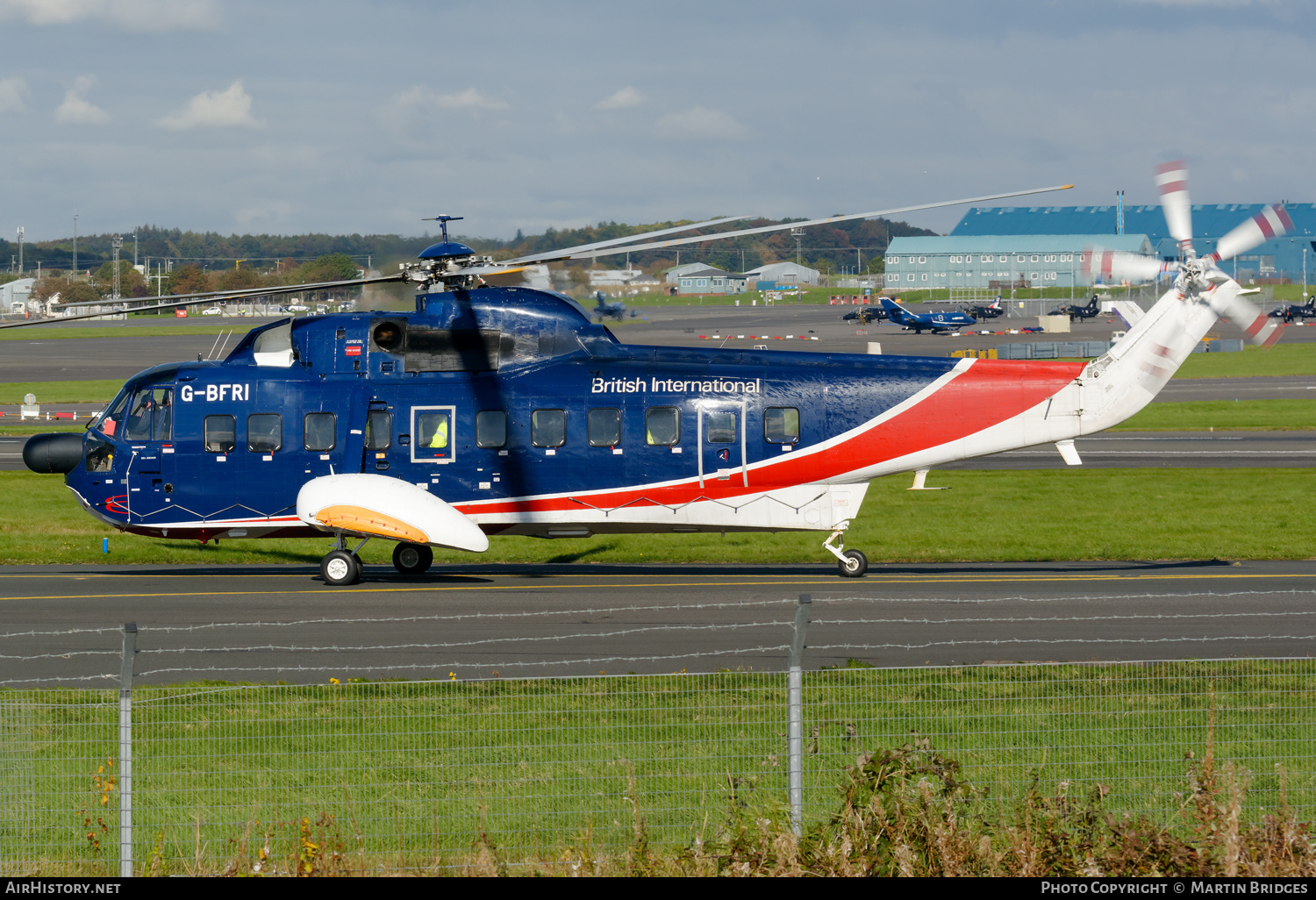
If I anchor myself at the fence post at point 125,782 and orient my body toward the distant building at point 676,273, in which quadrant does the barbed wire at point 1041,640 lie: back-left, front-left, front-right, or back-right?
front-right

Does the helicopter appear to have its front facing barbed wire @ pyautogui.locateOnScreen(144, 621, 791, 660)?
no

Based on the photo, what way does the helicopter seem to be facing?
to the viewer's left

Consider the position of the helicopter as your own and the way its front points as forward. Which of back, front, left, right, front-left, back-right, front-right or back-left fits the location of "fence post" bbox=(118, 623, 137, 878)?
left

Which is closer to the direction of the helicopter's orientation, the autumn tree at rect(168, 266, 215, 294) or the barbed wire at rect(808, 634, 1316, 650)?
the autumn tree

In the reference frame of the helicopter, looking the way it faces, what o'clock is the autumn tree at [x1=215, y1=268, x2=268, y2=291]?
The autumn tree is roughly at 2 o'clock from the helicopter.

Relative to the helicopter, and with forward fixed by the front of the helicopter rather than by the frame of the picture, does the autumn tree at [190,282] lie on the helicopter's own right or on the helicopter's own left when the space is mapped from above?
on the helicopter's own right

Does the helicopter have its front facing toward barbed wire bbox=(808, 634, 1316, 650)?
no

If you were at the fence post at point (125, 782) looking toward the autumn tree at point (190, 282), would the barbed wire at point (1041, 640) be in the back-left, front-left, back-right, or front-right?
front-right

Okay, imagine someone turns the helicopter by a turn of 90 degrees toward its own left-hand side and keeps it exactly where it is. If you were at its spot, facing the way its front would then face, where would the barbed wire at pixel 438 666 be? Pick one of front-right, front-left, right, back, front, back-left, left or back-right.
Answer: front
